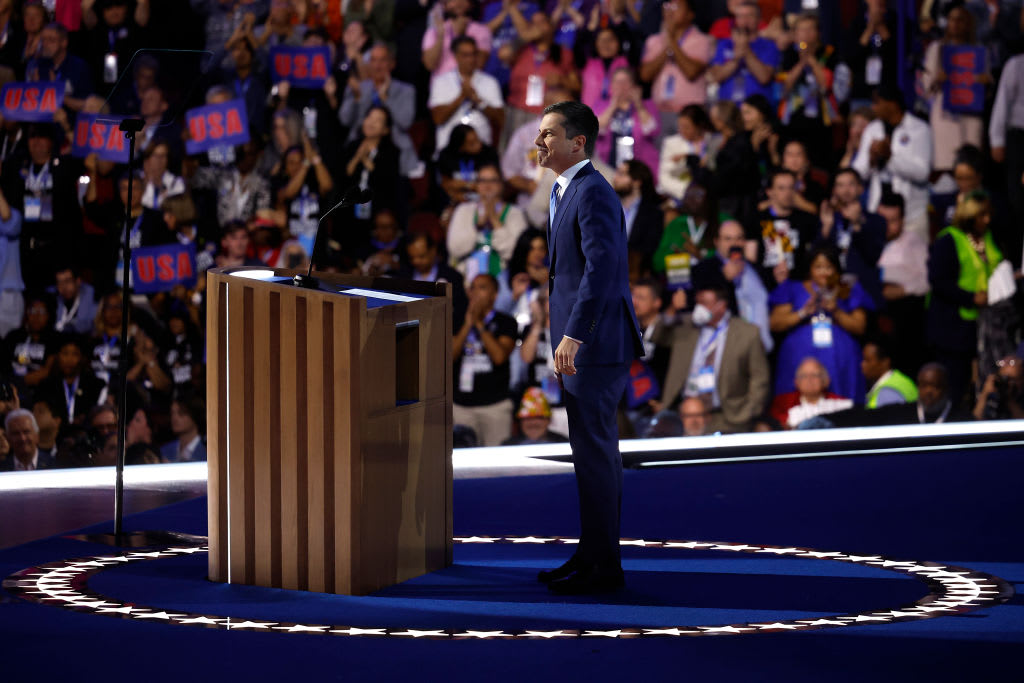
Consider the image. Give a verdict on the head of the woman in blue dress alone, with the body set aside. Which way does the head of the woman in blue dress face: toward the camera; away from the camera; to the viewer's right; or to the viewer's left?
toward the camera

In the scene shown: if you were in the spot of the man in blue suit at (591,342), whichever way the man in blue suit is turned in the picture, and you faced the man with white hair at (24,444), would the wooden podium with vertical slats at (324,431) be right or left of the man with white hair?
left

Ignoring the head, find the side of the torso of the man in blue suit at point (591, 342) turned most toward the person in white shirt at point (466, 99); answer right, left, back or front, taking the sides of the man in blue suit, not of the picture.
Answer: right

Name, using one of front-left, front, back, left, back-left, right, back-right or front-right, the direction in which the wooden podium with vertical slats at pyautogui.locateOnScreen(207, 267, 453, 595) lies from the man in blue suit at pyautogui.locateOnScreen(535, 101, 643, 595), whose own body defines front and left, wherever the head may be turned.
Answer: front

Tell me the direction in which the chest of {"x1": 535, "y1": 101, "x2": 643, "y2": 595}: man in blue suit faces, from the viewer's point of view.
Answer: to the viewer's left

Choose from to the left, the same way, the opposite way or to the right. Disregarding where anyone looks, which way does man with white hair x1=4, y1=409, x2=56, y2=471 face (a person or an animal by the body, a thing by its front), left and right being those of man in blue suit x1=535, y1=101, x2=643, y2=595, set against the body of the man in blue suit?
to the left

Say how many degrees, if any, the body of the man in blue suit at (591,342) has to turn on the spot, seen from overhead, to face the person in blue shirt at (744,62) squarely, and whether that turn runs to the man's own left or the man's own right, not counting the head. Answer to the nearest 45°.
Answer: approximately 90° to the man's own right

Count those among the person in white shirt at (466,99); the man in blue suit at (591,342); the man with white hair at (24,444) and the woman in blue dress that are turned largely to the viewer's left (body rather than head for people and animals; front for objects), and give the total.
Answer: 1

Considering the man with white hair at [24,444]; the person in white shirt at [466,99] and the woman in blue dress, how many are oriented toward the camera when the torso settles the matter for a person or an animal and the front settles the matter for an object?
3

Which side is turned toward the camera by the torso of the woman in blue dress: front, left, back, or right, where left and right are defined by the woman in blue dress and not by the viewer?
front

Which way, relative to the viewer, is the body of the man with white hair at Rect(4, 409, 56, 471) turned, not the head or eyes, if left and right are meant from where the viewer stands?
facing the viewer

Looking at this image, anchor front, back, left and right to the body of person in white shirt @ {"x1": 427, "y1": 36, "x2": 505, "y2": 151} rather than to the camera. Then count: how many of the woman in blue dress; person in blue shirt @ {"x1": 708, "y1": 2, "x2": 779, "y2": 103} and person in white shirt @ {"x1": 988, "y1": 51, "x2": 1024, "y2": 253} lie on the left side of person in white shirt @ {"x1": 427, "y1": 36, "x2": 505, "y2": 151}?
3

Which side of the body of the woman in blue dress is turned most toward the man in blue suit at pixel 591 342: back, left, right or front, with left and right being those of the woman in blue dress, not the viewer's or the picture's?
front

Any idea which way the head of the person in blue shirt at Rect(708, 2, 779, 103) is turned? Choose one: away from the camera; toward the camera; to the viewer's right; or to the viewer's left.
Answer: toward the camera

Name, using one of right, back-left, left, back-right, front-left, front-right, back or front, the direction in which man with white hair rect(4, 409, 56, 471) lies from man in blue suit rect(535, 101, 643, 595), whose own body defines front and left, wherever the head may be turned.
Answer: front-right

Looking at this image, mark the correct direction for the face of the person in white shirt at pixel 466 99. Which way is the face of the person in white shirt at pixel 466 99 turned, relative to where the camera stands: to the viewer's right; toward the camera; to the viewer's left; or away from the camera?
toward the camera

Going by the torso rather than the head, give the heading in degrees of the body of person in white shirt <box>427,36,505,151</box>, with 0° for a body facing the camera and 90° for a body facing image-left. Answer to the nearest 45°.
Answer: approximately 0°

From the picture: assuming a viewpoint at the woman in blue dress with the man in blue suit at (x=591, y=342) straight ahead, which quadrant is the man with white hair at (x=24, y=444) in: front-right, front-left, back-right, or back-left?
front-right
